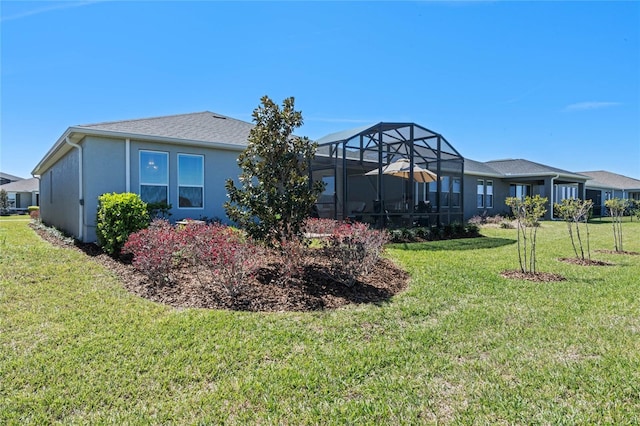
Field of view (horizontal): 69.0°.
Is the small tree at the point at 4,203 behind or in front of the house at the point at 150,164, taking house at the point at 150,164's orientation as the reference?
in front

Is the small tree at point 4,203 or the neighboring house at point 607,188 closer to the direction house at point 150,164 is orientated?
the small tree

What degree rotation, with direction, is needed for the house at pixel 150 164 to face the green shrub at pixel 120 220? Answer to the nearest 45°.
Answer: approximately 135° to its left

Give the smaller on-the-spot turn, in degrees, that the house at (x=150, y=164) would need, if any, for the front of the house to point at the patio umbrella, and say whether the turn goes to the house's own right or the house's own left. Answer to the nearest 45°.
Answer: approximately 135° to the house's own right

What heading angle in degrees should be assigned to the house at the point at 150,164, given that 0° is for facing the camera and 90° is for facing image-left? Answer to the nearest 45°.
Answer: approximately 135°
